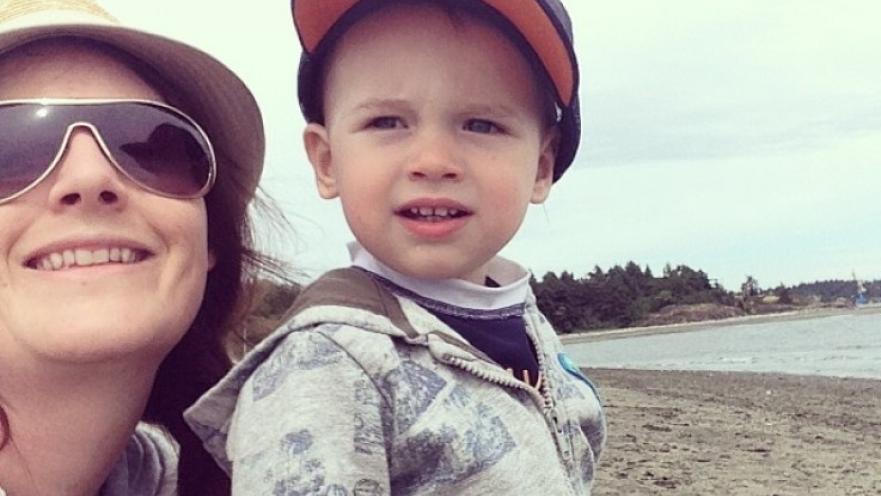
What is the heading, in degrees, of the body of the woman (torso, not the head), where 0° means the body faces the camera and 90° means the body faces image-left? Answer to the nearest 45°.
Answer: approximately 0°

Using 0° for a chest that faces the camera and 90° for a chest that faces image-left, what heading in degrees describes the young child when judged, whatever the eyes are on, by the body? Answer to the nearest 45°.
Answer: approximately 315°
